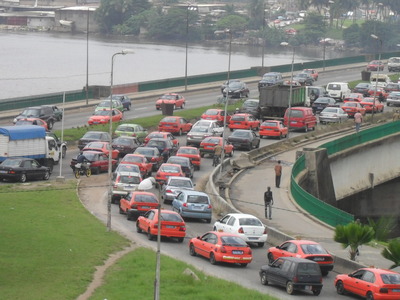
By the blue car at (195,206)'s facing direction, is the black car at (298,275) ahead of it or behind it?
behind

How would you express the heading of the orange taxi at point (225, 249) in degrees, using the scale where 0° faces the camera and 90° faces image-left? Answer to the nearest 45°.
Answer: approximately 135°

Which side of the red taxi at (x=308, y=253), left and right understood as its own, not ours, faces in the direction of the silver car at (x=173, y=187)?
front

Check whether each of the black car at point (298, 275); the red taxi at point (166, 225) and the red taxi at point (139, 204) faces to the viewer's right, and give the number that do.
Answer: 0

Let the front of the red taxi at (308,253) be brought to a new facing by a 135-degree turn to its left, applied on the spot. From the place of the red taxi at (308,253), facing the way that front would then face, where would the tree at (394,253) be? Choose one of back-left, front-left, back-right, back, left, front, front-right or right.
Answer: left

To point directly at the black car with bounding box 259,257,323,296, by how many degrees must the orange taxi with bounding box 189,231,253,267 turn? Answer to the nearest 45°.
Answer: approximately 180°

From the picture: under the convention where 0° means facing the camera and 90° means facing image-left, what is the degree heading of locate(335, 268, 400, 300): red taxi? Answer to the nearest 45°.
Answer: approximately 135°

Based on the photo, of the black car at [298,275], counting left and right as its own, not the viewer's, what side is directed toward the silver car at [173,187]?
front

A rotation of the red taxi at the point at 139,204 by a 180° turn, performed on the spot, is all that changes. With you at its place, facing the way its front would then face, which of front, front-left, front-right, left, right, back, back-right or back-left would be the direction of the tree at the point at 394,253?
front

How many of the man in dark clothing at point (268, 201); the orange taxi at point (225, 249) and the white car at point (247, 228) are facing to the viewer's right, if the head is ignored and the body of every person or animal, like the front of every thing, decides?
0

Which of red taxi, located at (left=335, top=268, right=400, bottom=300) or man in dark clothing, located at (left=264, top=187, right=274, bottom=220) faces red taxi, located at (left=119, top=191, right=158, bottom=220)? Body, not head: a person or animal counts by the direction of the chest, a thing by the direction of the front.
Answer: red taxi, located at (left=335, top=268, right=400, bottom=300)

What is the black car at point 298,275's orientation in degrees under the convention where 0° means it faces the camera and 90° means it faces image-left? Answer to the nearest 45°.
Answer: approximately 135°

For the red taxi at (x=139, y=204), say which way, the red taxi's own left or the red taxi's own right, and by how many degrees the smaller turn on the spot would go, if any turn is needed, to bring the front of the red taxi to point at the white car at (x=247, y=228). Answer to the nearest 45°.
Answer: approximately 180°
